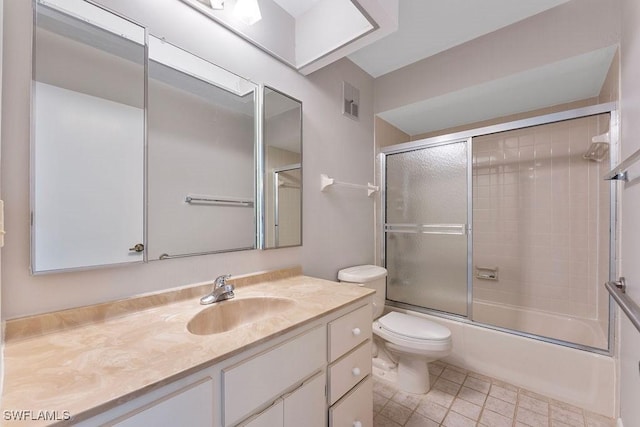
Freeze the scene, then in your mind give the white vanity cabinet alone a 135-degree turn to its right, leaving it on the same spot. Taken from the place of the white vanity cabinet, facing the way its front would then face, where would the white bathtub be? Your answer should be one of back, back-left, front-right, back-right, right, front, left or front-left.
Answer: back

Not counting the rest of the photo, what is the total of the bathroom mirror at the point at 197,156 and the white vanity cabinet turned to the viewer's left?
0

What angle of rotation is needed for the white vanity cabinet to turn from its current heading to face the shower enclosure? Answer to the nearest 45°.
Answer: approximately 45° to its left

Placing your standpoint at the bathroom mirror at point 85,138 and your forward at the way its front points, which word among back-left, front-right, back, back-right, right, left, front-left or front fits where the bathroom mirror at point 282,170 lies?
front-left

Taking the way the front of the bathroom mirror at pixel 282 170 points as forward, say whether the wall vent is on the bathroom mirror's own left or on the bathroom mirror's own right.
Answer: on the bathroom mirror's own left

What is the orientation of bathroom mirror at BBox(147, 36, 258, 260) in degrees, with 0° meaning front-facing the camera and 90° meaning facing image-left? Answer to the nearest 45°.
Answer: approximately 315°

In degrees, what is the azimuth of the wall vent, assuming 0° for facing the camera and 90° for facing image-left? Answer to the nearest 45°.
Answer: approximately 315°

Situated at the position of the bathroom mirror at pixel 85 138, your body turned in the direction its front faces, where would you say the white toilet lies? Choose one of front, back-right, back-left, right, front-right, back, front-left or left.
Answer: front-left

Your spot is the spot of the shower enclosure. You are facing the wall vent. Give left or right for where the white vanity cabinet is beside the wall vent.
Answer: left

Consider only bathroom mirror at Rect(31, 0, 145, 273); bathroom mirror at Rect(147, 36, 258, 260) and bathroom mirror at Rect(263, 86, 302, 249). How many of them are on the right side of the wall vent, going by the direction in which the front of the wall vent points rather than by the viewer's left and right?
3
